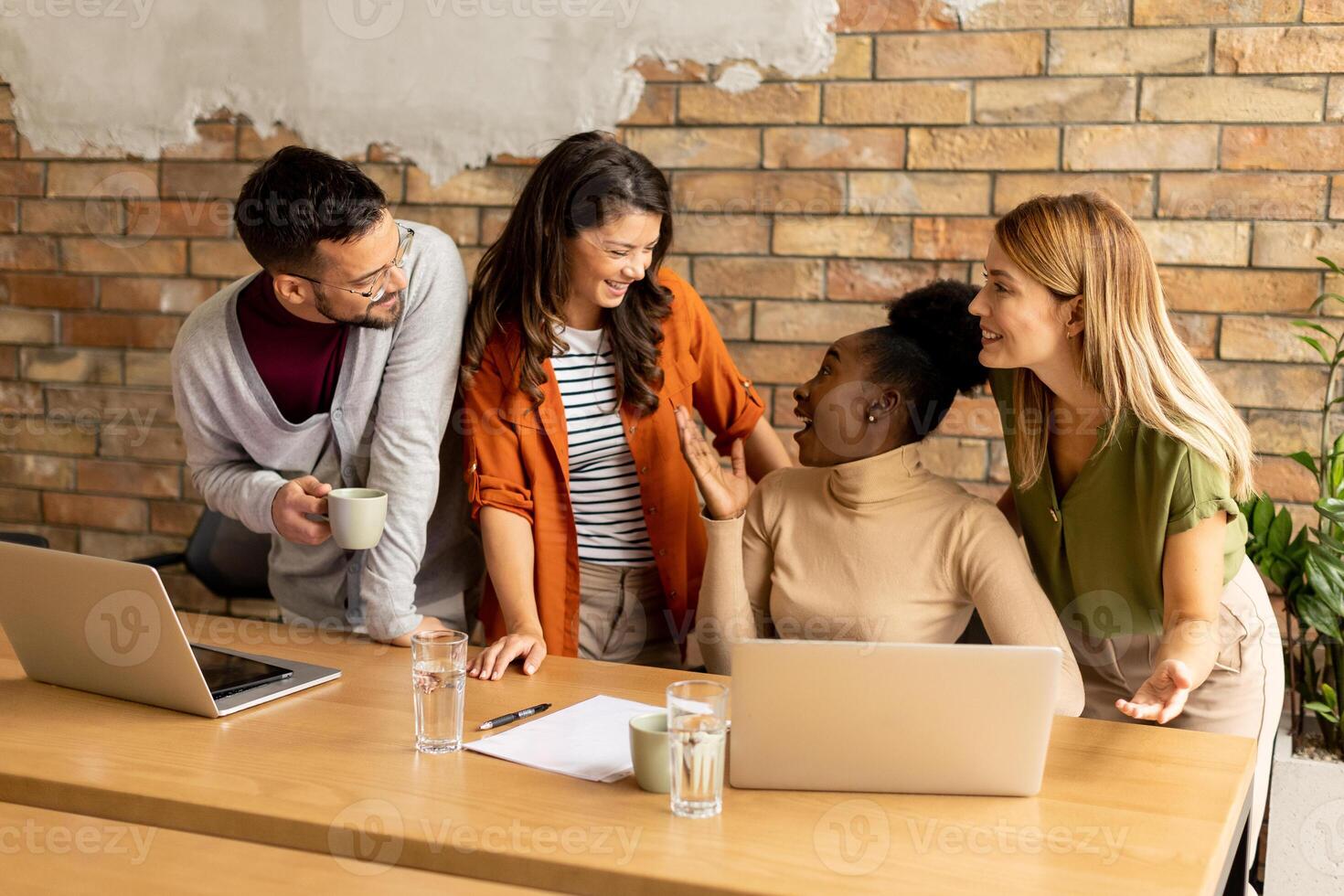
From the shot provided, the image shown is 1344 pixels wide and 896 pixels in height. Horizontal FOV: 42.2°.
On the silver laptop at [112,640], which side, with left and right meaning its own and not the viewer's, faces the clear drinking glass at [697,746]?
right

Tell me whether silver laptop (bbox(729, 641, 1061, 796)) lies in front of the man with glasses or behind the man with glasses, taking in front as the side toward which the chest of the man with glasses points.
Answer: in front

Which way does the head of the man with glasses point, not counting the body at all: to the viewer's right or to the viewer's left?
to the viewer's right

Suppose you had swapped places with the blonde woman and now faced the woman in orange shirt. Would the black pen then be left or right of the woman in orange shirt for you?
left

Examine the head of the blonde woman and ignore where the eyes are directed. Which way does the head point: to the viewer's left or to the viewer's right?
to the viewer's left

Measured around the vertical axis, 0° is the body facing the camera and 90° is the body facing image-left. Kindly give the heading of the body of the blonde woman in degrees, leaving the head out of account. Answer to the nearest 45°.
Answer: approximately 45°

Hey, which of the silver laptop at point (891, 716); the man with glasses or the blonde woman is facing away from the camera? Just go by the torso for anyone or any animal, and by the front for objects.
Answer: the silver laptop

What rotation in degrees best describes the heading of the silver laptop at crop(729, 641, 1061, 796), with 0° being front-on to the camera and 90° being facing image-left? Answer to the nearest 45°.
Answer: approximately 180°

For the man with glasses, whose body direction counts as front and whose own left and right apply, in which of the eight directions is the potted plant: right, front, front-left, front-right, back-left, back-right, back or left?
left
